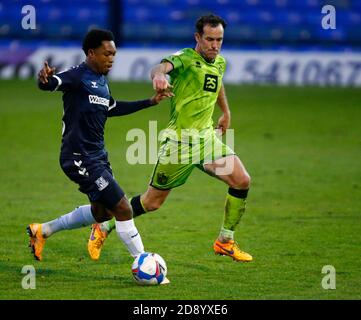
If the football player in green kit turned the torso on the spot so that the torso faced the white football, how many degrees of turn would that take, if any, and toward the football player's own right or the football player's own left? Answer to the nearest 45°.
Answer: approximately 45° to the football player's own right

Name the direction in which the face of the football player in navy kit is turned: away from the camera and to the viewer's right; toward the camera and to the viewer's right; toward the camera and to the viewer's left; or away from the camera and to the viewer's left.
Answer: toward the camera and to the viewer's right

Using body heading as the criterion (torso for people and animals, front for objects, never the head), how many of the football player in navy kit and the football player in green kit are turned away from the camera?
0

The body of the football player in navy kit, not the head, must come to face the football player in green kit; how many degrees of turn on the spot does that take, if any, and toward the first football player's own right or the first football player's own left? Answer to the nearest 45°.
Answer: approximately 90° to the first football player's own left

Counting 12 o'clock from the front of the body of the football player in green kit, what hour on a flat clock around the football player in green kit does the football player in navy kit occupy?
The football player in navy kit is roughly at 3 o'clock from the football player in green kit.
